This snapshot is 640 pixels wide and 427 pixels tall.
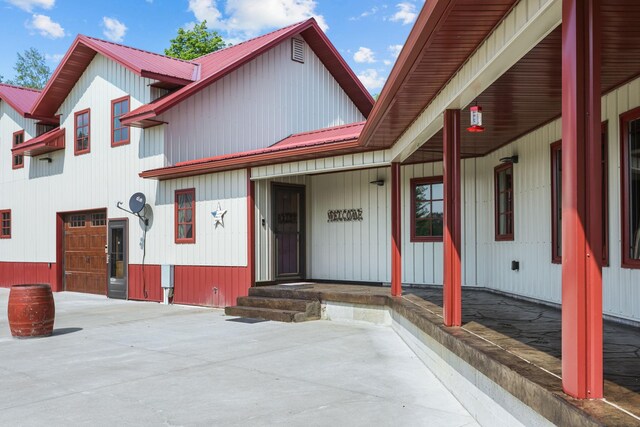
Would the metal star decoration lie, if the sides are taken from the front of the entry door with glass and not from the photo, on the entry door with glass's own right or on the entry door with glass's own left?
on the entry door with glass's own left

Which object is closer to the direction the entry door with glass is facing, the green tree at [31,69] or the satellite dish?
the satellite dish

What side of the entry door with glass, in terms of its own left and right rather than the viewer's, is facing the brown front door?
left

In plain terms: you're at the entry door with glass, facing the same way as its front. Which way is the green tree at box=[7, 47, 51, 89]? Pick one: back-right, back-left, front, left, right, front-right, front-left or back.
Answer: back-right

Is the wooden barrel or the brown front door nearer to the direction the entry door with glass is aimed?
the wooden barrel

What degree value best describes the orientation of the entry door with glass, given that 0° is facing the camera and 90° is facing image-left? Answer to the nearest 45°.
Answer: approximately 45°

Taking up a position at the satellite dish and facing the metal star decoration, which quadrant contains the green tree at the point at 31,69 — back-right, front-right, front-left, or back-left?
back-left

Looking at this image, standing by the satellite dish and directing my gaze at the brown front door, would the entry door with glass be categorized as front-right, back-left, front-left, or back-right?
back-left

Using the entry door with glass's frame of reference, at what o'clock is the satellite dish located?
The satellite dish is roughly at 10 o'clock from the entry door with glass.

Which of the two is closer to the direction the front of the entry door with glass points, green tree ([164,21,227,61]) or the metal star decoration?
the metal star decoration
